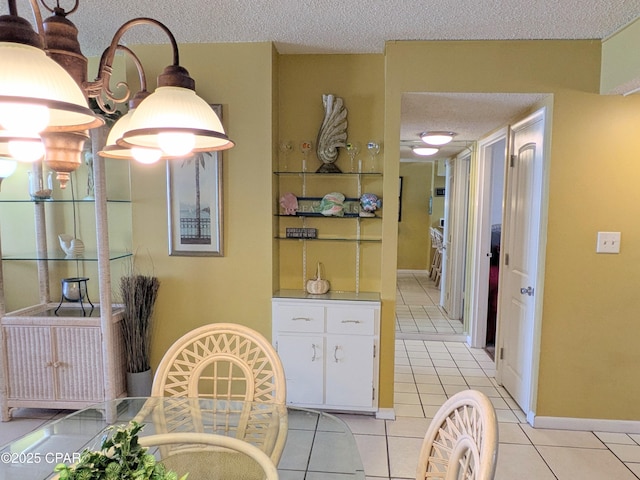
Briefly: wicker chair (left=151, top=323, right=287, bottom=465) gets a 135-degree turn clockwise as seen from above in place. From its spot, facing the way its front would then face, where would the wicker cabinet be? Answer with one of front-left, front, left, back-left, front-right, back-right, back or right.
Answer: front

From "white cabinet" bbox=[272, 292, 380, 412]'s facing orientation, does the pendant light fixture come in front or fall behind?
in front

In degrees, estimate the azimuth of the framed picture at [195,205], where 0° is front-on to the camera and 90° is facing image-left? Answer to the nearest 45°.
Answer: approximately 0°

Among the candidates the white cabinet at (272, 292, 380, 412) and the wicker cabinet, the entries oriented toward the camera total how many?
2

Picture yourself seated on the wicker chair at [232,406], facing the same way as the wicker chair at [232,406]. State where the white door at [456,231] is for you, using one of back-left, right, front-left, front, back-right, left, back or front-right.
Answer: back-left

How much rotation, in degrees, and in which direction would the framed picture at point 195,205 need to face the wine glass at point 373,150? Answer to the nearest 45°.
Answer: approximately 90° to its left

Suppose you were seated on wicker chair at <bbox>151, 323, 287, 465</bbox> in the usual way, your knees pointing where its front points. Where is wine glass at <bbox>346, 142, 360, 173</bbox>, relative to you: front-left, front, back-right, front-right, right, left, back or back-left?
back-left

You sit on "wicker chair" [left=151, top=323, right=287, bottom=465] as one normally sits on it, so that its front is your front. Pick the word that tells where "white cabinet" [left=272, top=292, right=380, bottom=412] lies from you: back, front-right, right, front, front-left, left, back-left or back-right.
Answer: back-left

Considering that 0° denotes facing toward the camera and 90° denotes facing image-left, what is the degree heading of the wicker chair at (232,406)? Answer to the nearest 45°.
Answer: approximately 0°
